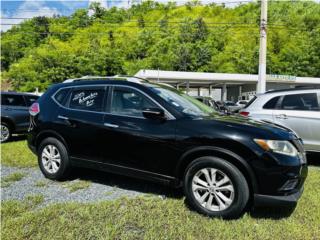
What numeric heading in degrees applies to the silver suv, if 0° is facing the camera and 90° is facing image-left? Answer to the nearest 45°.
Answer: approximately 270°

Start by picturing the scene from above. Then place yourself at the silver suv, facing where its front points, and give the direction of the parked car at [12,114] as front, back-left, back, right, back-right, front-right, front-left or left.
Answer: back

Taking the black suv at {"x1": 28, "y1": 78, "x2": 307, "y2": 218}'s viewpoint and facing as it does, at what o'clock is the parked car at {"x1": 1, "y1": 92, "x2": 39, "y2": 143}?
The parked car is roughly at 6 o'clock from the black suv.

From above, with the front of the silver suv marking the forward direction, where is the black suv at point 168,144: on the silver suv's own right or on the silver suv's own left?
on the silver suv's own right

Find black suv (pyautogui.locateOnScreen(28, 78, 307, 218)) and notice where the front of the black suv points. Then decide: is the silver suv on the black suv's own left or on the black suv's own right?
on the black suv's own left

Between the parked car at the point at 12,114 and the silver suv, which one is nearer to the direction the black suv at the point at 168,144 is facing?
the silver suv

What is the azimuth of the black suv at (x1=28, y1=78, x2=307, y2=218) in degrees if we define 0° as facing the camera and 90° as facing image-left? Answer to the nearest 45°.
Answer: approximately 315°
